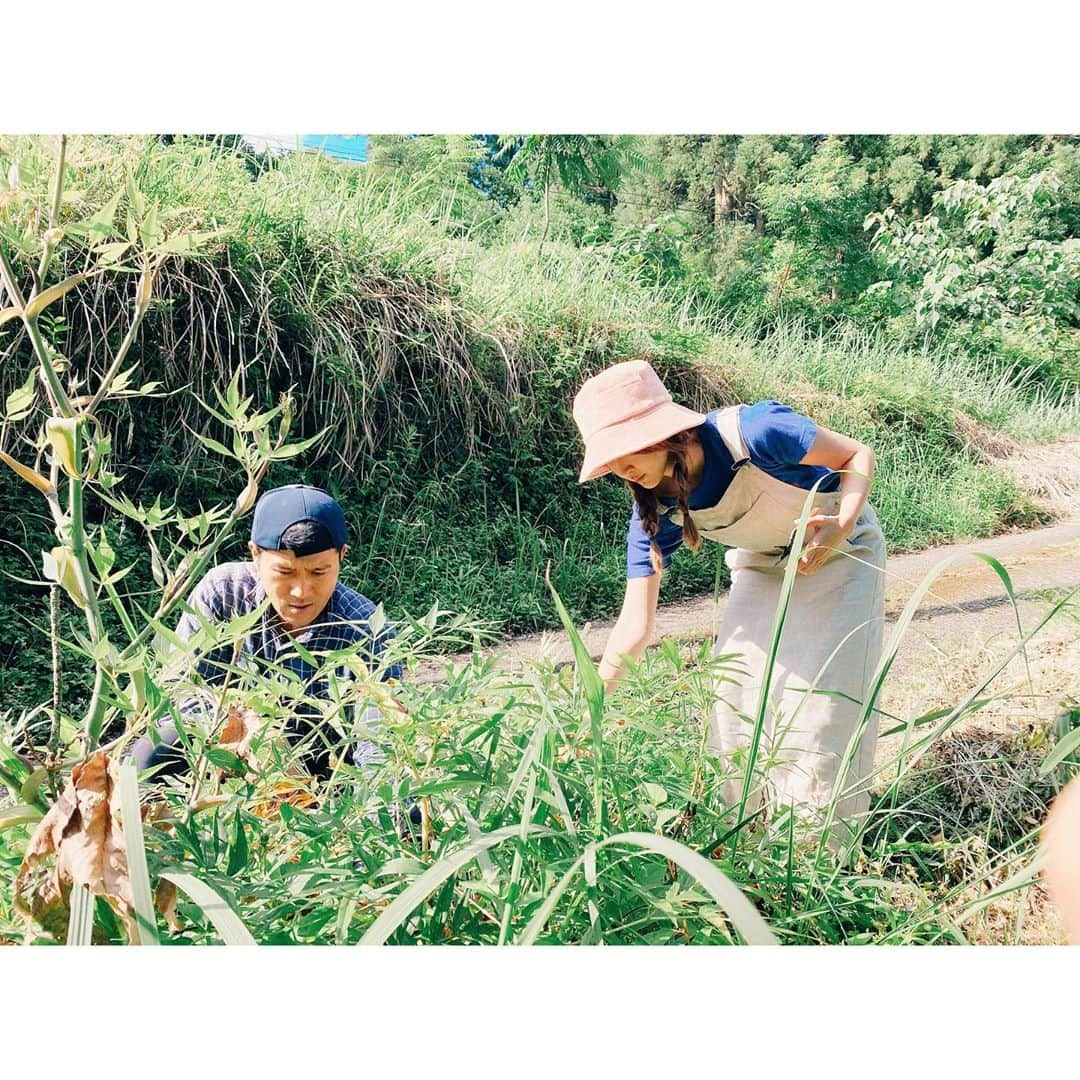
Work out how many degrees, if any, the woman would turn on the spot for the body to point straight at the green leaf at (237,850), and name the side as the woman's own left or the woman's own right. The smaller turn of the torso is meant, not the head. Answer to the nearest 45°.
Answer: approximately 45° to the woman's own left

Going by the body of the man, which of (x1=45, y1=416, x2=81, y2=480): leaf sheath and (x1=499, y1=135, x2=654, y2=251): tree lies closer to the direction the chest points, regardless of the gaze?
the leaf sheath

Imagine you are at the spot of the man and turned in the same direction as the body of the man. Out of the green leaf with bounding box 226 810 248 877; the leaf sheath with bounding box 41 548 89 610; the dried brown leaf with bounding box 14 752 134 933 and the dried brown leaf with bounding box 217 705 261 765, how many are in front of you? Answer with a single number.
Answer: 4

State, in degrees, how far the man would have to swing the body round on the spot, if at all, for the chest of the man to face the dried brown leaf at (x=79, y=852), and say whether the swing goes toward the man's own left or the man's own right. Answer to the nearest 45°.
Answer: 0° — they already face it

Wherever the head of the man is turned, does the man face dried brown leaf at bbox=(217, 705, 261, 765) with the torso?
yes

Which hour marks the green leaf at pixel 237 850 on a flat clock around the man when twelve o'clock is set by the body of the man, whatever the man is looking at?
The green leaf is roughly at 12 o'clock from the man.

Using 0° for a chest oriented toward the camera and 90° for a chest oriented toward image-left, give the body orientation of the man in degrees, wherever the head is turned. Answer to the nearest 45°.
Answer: approximately 0°

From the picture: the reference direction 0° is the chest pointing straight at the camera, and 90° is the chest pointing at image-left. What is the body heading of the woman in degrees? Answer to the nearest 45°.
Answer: approximately 45°
